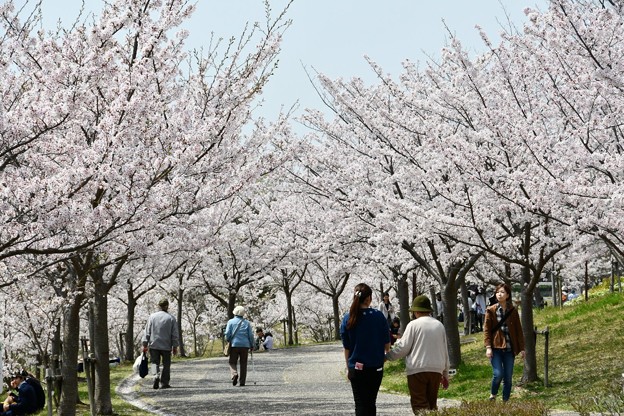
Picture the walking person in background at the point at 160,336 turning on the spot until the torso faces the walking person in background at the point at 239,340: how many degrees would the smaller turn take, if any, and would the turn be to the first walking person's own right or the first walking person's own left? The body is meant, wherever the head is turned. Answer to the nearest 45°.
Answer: approximately 90° to the first walking person's own right

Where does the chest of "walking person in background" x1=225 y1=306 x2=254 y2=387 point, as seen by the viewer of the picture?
away from the camera

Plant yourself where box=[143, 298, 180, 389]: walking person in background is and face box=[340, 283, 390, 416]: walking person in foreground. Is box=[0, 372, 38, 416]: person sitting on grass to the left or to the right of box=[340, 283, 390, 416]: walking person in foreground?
right

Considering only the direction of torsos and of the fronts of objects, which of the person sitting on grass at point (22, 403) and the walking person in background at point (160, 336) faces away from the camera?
the walking person in background

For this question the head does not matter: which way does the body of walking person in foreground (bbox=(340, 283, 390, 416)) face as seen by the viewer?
away from the camera

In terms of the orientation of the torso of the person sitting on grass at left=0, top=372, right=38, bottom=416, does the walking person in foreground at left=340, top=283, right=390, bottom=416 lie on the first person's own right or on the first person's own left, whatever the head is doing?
on the first person's own left

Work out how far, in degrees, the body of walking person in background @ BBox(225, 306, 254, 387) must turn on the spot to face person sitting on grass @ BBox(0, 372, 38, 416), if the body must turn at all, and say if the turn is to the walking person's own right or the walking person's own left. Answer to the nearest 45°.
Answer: approximately 135° to the walking person's own left

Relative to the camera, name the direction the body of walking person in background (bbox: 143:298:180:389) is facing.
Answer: away from the camera

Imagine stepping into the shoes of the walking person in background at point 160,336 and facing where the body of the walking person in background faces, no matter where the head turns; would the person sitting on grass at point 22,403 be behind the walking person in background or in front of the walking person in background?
behind

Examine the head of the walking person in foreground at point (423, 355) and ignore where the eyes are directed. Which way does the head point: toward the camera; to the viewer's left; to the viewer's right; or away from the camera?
away from the camera
